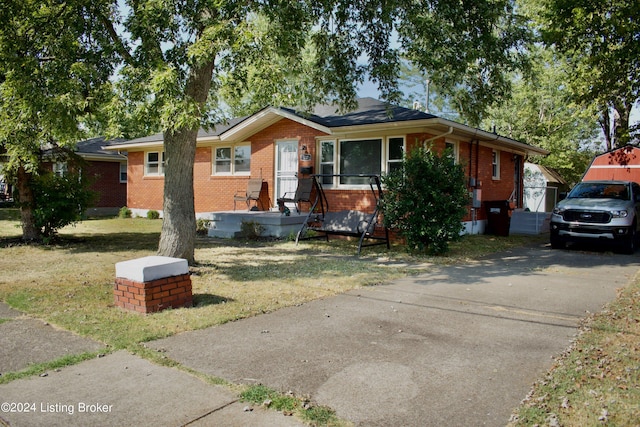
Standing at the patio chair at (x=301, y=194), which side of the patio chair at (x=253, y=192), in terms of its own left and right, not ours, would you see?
left

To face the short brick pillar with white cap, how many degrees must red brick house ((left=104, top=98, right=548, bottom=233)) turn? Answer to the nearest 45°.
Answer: approximately 45° to its left

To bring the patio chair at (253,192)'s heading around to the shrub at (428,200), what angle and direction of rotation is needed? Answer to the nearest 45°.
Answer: approximately 90° to its left

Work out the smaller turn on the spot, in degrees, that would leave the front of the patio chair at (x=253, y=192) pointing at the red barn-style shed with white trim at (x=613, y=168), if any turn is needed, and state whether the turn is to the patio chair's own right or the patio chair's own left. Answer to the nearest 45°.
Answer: approximately 135° to the patio chair's own left

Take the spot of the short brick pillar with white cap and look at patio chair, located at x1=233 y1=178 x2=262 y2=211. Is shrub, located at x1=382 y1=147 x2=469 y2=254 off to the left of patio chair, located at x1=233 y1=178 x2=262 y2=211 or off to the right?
right

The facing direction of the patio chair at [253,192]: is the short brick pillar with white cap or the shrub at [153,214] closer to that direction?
the short brick pillar with white cap

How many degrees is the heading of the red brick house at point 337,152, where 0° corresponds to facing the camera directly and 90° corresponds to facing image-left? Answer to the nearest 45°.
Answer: approximately 45°

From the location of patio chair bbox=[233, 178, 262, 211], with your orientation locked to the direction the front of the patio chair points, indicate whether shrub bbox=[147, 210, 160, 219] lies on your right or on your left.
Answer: on your right

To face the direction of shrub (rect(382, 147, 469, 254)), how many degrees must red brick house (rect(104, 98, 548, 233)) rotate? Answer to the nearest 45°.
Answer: approximately 45° to its left

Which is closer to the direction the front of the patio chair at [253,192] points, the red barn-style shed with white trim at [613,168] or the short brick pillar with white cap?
the short brick pillar with white cap

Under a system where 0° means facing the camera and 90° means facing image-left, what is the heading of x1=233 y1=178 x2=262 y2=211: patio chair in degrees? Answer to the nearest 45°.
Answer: approximately 45°
